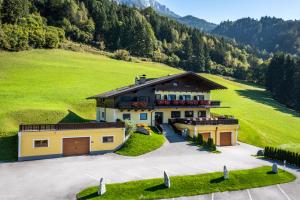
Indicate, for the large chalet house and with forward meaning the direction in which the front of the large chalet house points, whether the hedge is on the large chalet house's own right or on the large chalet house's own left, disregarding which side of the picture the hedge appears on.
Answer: on the large chalet house's own left

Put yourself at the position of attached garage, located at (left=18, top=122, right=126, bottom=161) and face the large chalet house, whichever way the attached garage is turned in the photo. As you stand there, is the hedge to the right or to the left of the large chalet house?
right

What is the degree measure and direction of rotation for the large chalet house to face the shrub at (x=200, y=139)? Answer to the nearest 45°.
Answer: approximately 45° to its left

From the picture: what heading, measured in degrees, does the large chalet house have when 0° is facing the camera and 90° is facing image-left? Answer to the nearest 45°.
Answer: approximately 0°

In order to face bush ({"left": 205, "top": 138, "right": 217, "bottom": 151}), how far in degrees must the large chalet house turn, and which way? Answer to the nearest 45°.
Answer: approximately 45° to its left
